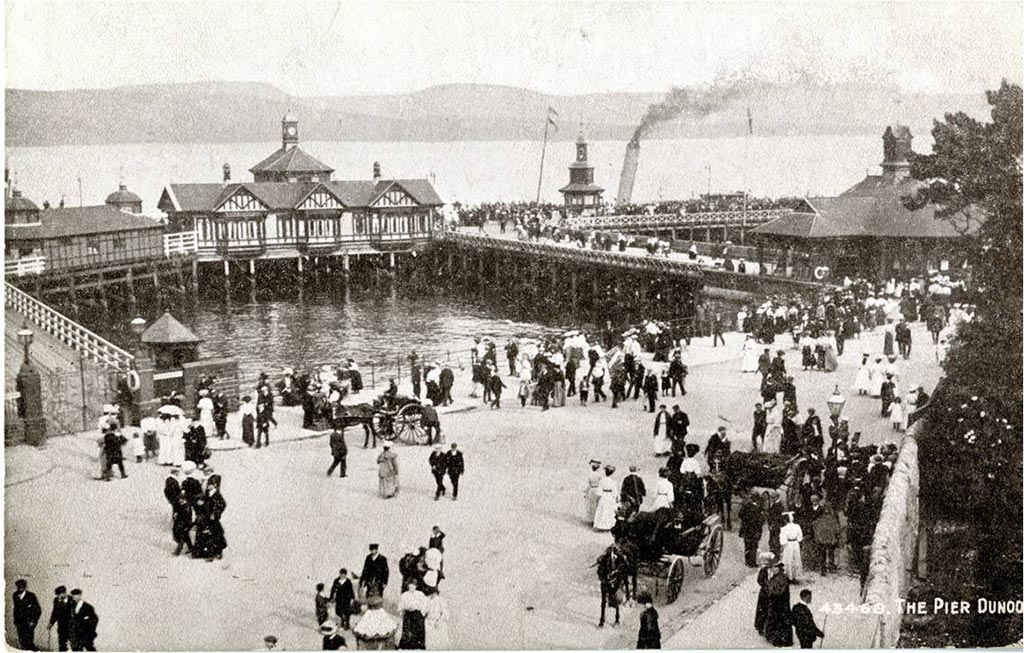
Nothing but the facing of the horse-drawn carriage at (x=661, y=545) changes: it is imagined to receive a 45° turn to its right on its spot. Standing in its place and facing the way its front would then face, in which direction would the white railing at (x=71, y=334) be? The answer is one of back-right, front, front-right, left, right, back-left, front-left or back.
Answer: front-right

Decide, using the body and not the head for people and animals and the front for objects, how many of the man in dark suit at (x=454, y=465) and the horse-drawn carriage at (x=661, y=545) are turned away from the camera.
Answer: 0

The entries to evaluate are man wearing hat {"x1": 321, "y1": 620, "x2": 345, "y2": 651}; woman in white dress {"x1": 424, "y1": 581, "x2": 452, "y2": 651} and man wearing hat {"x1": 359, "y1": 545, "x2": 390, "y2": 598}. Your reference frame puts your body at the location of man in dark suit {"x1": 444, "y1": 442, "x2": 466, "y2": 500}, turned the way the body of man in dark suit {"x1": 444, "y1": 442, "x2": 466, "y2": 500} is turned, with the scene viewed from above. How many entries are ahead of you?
3

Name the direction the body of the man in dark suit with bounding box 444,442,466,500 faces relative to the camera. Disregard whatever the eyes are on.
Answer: toward the camera

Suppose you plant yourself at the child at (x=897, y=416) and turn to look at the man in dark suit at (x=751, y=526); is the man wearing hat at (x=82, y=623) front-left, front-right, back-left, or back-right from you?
front-right

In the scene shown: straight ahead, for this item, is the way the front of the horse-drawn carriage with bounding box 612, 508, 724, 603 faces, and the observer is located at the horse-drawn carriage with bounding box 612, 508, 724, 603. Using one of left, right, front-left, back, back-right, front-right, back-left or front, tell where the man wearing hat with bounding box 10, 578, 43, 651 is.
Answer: front-right

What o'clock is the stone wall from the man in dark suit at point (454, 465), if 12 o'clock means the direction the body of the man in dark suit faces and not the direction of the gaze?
The stone wall is roughly at 10 o'clock from the man in dark suit.

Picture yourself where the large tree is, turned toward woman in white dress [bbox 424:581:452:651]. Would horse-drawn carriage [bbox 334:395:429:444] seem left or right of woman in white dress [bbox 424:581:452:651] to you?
right

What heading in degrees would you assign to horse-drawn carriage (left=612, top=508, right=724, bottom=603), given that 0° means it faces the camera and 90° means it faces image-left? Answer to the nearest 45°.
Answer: approximately 45°

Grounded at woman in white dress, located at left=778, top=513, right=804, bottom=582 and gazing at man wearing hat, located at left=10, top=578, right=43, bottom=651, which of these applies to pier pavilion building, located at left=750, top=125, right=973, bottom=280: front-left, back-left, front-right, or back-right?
back-right

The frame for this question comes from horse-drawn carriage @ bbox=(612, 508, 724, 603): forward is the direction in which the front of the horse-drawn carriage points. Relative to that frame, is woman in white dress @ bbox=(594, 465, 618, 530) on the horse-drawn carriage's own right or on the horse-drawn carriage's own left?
on the horse-drawn carriage's own right

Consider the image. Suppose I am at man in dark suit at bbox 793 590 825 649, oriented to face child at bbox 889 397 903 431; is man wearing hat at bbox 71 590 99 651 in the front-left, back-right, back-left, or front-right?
back-left

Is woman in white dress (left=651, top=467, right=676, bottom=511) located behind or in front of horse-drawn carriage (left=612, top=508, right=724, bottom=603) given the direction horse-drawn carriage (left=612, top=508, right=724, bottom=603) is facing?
behind
